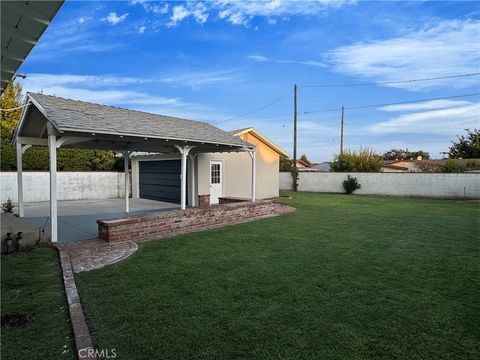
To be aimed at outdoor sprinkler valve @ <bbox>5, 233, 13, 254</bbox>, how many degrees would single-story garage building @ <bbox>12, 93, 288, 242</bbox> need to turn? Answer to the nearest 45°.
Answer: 0° — it already faces it

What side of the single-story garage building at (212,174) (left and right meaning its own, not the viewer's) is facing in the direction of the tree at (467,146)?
back

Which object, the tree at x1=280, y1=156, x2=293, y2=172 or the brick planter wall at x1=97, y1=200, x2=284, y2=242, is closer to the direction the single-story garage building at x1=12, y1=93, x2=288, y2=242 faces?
the brick planter wall

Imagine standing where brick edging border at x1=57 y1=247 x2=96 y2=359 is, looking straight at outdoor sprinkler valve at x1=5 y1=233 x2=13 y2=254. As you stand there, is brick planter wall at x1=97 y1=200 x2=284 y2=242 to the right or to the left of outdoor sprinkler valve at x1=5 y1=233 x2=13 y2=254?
right

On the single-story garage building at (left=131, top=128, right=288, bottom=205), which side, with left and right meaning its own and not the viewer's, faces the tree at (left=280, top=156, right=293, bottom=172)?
back

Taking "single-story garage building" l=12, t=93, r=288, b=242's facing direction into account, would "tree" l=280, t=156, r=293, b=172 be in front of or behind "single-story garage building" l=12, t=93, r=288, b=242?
behind

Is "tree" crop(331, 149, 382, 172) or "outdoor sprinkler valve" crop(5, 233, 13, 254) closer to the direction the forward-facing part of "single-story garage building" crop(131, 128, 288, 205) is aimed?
the outdoor sprinkler valve

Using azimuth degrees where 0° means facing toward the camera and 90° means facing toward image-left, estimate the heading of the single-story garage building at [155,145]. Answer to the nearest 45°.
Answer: approximately 45°

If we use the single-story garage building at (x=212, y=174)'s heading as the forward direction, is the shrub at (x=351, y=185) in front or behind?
behind
